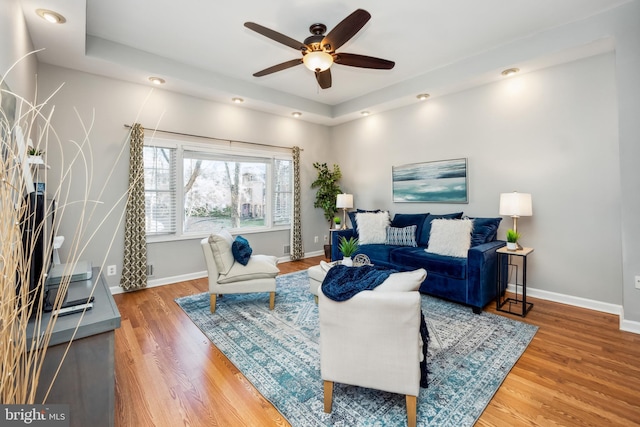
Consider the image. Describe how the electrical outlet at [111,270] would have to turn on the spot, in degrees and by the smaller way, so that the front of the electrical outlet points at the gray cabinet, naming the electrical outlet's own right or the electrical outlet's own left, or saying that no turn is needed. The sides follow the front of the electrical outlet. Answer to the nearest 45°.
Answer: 0° — it already faces it

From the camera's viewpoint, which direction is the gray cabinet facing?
to the viewer's right

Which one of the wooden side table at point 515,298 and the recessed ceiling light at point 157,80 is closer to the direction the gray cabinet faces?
the wooden side table

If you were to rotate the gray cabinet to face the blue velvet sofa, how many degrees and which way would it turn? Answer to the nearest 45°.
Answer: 0° — it already faces it

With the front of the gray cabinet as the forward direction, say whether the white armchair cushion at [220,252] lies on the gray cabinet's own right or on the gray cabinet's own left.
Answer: on the gray cabinet's own left

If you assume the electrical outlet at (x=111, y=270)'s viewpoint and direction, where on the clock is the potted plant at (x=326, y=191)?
The potted plant is roughly at 9 o'clock from the electrical outlet.

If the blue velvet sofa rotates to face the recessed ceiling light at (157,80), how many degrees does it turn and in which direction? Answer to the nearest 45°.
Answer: approximately 45° to its right
